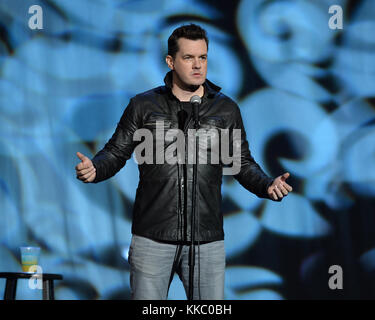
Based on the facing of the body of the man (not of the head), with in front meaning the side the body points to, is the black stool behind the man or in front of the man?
behind

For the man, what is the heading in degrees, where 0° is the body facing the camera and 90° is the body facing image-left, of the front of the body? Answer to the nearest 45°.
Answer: approximately 0°
